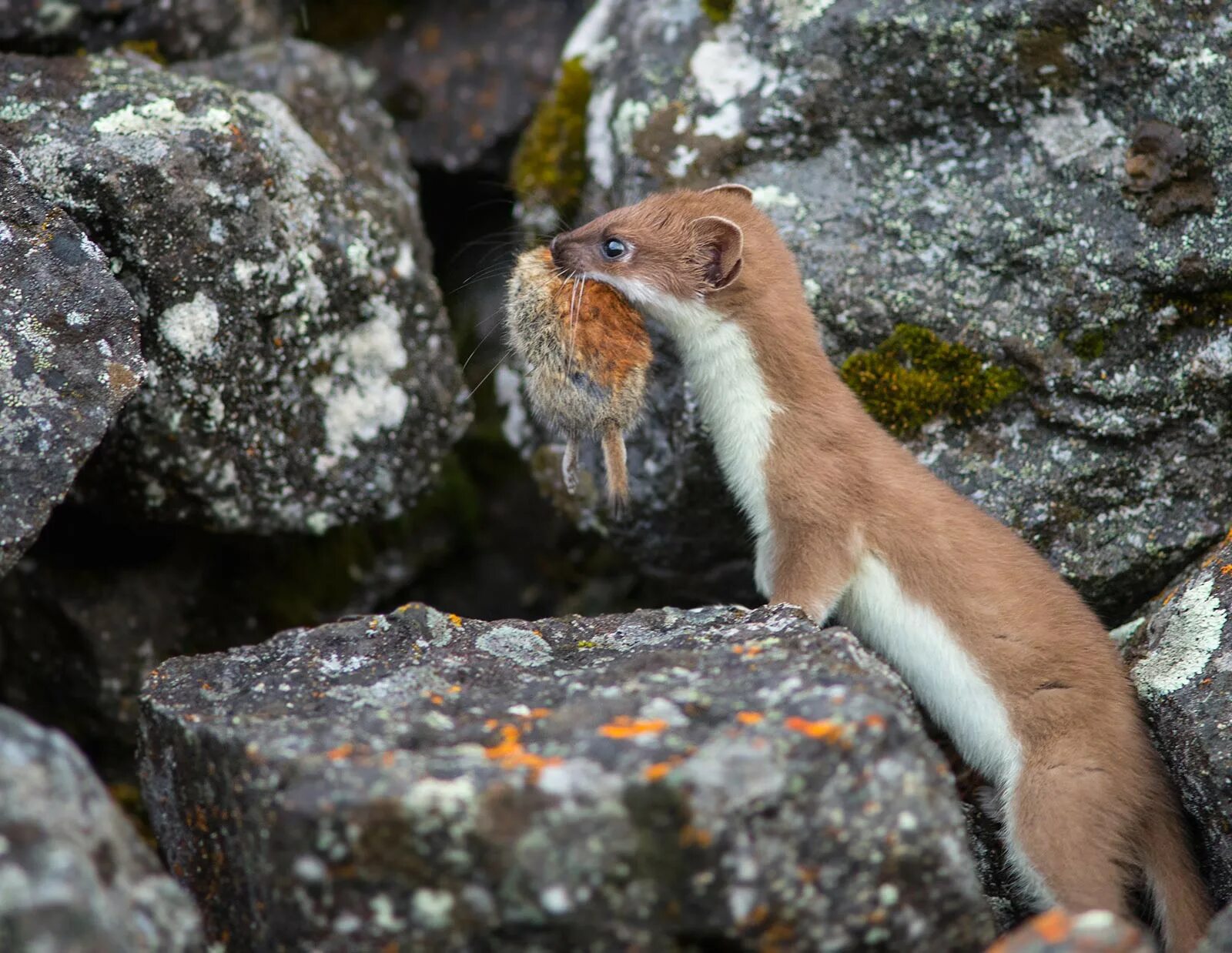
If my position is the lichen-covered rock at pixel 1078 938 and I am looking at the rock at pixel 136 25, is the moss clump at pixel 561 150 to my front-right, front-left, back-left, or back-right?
front-right

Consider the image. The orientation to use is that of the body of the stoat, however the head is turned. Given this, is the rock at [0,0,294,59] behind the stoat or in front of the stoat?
in front

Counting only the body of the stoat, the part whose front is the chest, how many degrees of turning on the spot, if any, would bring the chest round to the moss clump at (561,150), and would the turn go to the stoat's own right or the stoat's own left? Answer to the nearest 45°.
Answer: approximately 45° to the stoat's own right

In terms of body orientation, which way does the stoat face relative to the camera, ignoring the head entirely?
to the viewer's left

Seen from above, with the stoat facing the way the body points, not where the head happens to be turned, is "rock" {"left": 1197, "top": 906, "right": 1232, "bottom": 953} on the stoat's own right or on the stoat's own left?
on the stoat's own left

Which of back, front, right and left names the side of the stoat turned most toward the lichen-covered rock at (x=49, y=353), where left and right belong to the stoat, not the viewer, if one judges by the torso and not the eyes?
front

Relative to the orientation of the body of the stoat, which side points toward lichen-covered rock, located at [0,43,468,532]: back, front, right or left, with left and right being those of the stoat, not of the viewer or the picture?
front

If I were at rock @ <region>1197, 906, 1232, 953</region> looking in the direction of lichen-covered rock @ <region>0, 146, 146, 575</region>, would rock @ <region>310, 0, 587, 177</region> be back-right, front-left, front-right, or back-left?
front-right

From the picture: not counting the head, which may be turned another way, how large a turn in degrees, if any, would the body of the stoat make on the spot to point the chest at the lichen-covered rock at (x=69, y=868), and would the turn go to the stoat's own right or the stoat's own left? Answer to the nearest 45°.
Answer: approximately 45° to the stoat's own left

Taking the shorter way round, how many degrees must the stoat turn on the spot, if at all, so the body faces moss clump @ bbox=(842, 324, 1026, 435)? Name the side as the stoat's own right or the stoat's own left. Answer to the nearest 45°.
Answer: approximately 90° to the stoat's own right

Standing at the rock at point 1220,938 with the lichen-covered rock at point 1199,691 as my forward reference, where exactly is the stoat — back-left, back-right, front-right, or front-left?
front-left
